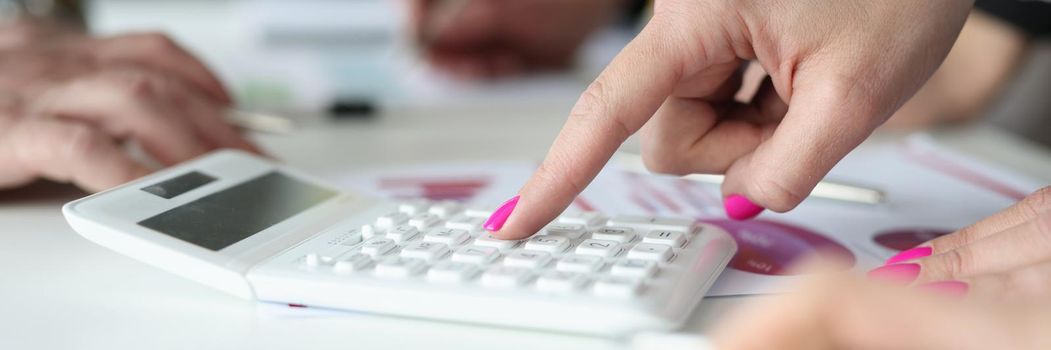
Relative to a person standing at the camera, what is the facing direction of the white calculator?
facing the viewer and to the right of the viewer

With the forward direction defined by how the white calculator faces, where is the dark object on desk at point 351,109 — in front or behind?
behind

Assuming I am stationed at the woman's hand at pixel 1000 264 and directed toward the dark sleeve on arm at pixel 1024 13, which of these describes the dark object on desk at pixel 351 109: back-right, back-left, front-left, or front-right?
front-left

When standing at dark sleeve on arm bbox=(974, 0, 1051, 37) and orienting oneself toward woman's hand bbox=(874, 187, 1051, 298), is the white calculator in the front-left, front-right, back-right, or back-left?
front-right

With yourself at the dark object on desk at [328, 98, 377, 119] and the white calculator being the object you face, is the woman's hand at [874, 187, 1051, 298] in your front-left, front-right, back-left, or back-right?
front-left

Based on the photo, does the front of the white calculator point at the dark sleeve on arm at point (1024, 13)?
no
